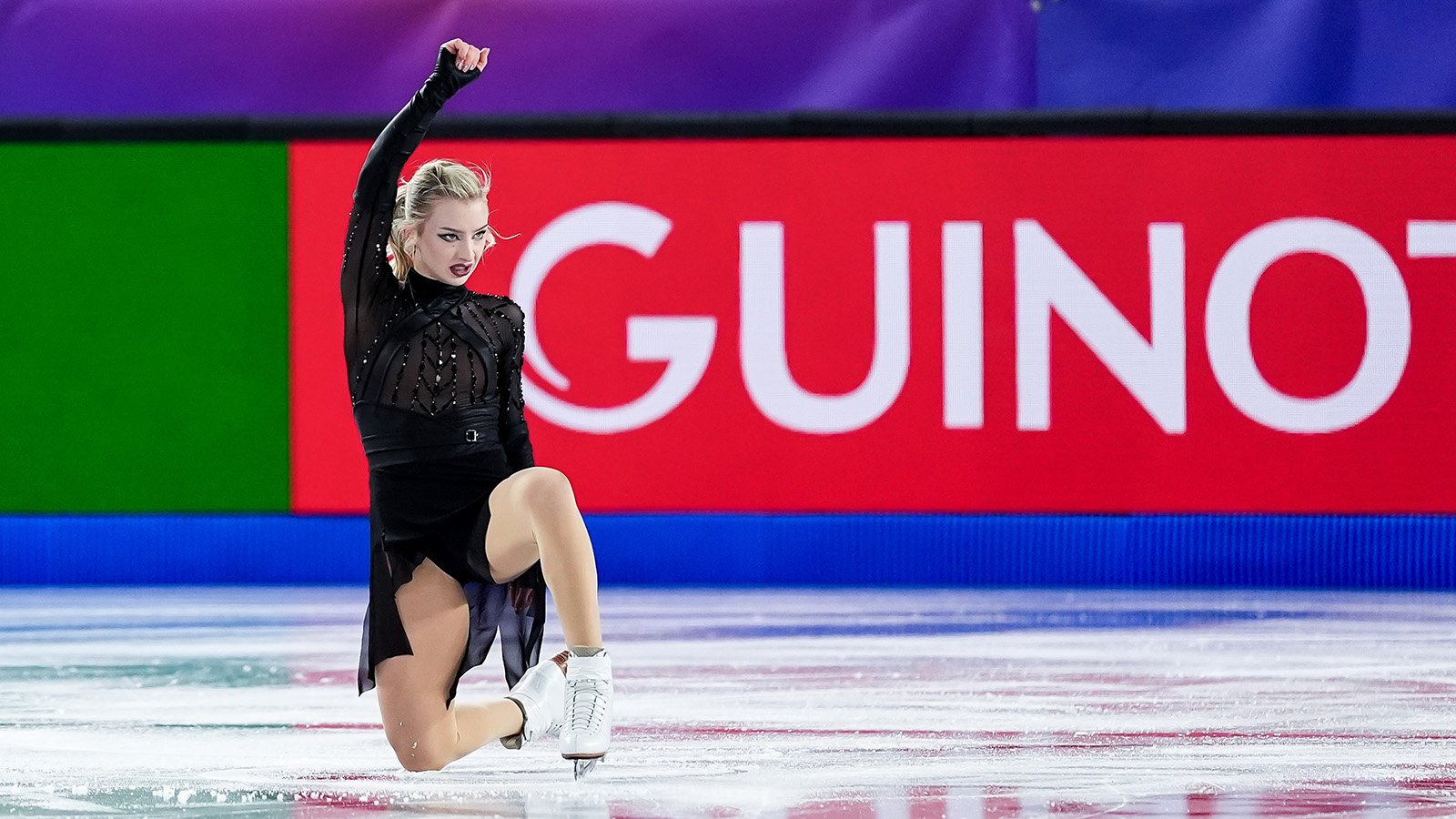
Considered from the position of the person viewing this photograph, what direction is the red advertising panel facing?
facing the viewer

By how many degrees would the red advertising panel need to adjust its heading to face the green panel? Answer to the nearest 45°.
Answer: approximately 90° to its right

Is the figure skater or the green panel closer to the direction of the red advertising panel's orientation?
the figure skater

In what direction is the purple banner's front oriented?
toward the camera

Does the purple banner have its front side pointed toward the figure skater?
yes

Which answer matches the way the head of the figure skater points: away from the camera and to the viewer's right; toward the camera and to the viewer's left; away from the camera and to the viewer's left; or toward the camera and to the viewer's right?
toward the camera and to the viewer's right

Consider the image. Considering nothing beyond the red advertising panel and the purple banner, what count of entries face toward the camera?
2

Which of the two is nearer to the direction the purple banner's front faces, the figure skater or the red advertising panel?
the figure skater
